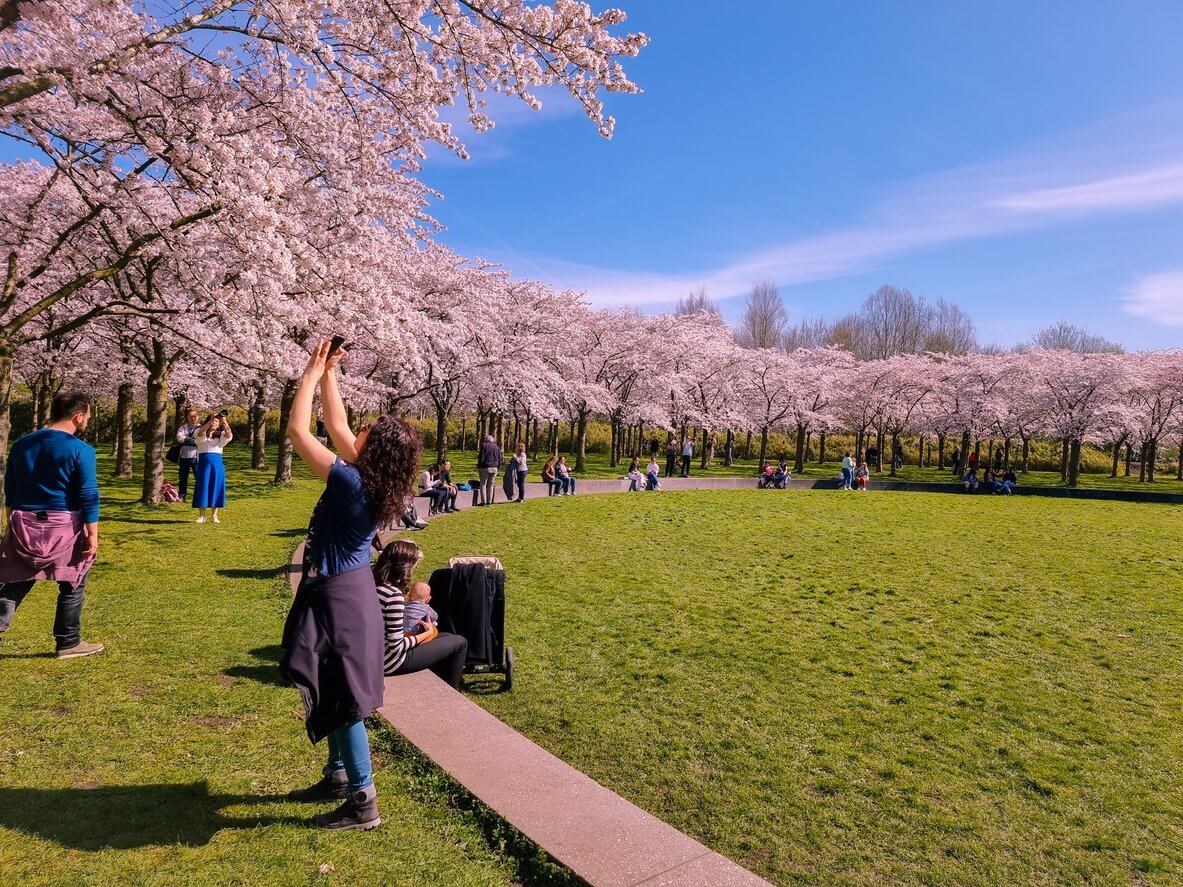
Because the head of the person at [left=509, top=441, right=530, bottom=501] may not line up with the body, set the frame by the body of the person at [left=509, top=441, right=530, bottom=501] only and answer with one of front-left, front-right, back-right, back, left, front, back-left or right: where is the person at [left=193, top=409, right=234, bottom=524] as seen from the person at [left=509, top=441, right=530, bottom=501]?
front-left

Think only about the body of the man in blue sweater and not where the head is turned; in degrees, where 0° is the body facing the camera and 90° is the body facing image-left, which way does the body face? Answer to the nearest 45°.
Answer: approximately 225°

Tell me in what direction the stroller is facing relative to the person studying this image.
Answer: facing away from the viewer

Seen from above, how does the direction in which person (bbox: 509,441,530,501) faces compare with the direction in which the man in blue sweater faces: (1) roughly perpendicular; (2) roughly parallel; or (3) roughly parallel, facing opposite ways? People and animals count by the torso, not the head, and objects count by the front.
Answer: roughly perpendicular

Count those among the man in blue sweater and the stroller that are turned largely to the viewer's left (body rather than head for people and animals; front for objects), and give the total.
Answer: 0
